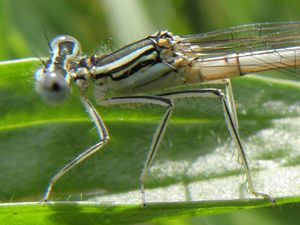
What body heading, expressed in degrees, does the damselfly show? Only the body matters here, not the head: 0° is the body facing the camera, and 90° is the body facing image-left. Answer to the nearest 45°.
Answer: approximately 90°
